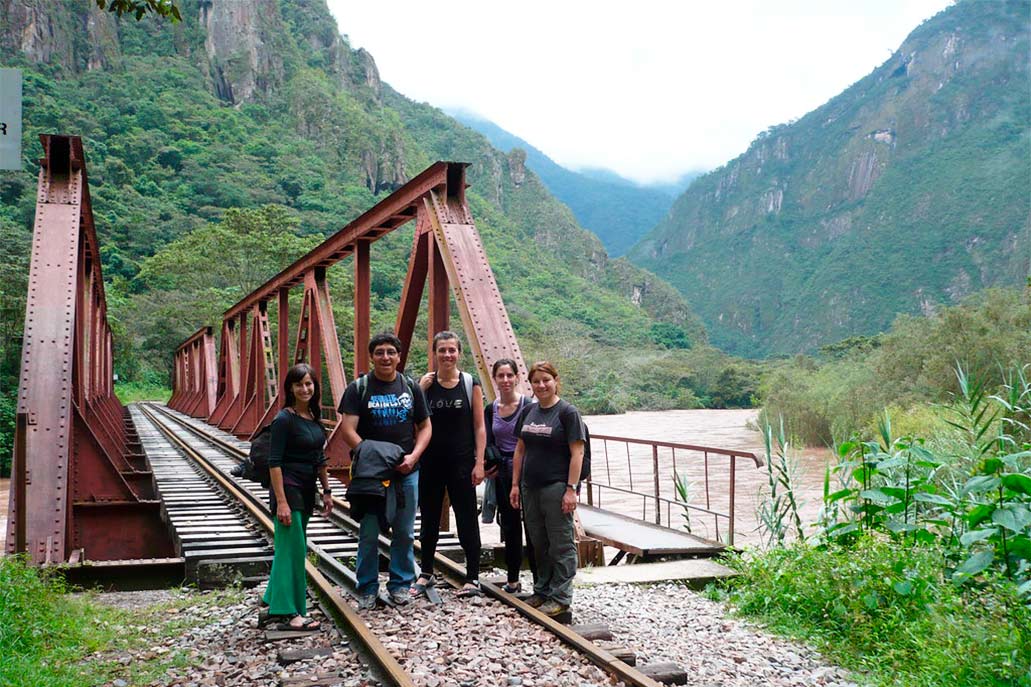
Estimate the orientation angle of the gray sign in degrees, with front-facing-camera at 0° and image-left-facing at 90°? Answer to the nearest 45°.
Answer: approximately 0°

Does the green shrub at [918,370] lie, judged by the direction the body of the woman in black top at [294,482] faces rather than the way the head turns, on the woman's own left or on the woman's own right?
on the woman's own left

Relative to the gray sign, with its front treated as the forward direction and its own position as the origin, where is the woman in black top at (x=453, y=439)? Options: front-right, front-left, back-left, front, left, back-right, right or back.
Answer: left

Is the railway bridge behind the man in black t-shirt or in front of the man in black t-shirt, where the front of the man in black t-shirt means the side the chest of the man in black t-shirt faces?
behind

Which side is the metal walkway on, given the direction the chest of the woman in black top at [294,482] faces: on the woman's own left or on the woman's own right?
on the woman's own left
